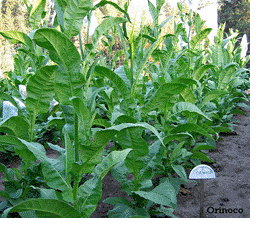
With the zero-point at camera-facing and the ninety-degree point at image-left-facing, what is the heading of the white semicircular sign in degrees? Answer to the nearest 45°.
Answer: approximately 0°

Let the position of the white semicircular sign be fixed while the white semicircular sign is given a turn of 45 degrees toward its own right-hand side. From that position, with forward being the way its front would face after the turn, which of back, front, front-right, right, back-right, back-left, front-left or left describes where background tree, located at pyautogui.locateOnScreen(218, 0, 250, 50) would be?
back-right
